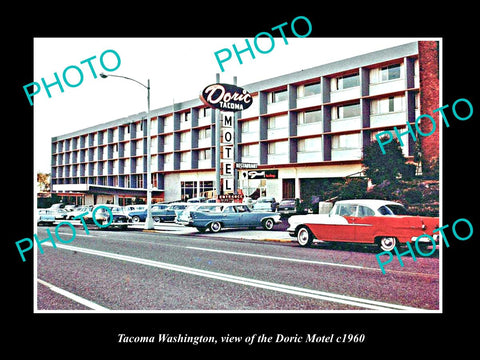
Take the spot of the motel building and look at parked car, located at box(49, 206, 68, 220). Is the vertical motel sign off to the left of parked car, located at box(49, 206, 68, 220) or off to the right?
left

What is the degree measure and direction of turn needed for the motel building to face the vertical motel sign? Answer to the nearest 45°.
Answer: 0° — it already faces it

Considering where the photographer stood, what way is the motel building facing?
facing the viewer and to the left of the viewer

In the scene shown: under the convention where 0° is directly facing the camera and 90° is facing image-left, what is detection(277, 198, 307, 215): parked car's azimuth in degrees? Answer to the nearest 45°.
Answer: approximately 45°

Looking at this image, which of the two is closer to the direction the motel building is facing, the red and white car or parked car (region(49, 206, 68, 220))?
the parked car

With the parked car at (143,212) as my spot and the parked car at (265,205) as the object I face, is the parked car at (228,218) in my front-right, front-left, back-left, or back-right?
front-right

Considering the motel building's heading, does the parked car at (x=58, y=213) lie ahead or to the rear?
ahead

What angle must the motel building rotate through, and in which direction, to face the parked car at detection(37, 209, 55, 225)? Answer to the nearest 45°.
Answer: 0° — it already faces it

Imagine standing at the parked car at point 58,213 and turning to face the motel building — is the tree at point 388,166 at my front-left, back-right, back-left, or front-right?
front-right

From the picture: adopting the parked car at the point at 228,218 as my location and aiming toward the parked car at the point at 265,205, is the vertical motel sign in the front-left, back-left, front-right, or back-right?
front-left
